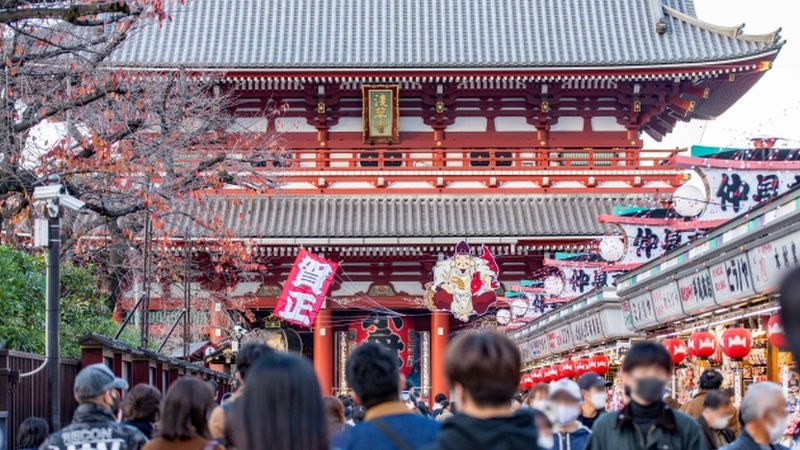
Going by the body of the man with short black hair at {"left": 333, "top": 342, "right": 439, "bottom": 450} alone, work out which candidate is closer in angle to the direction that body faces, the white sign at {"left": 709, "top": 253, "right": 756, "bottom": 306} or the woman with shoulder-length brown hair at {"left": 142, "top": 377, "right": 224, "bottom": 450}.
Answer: the white sign

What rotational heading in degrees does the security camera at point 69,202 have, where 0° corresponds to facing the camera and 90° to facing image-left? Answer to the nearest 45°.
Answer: approximately 315°

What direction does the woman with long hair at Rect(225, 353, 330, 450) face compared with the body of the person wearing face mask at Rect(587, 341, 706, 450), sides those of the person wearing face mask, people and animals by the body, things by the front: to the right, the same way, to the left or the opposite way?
the opposite way

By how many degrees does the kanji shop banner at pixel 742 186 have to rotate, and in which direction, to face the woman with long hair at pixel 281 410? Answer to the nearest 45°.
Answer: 0° — it already faces them

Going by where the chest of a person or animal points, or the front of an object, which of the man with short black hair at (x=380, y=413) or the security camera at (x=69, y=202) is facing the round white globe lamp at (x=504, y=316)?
the man with short black hair

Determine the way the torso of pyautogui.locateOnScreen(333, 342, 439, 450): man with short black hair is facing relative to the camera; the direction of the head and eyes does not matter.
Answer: away from the camera

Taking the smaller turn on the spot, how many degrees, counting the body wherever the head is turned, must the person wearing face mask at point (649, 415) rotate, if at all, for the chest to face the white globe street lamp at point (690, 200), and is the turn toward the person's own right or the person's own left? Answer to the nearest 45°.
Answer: approximately 180°

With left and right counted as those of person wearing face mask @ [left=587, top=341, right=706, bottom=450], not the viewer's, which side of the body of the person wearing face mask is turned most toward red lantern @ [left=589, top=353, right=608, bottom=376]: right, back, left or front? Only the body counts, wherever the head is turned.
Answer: back

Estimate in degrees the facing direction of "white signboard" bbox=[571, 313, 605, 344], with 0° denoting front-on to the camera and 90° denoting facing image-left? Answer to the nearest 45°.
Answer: approximately 45°

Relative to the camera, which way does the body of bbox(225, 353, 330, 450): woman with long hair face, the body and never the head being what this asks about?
away from the camera
